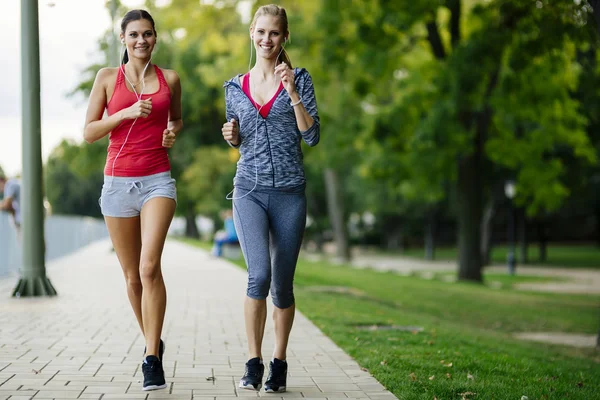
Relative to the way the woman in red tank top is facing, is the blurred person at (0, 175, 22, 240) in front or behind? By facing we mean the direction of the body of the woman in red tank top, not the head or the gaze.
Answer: behind

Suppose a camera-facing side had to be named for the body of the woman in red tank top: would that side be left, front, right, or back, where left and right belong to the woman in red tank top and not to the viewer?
front

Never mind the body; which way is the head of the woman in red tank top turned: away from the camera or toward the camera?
toward the camera

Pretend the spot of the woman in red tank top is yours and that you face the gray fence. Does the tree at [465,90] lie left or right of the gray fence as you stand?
right

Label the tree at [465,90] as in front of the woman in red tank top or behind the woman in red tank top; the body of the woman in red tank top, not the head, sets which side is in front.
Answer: behind

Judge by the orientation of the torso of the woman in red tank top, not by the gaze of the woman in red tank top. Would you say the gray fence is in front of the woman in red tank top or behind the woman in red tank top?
behind

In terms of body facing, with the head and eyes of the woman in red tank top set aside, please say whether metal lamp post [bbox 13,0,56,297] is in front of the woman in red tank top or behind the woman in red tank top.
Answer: behind
